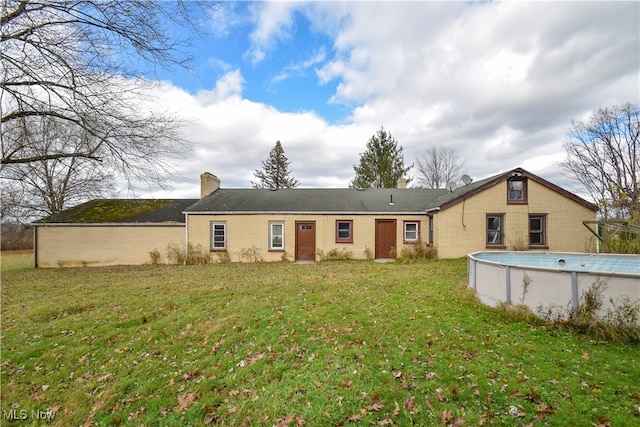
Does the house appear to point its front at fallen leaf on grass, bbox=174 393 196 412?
yes

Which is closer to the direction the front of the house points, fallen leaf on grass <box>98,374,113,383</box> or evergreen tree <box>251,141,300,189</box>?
the fallen leaf on grass

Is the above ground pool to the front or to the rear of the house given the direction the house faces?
to the front

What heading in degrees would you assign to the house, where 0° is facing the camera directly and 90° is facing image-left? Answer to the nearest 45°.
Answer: approximately 0°

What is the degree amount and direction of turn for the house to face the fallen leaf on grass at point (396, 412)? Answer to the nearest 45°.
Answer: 0° — it already faces it

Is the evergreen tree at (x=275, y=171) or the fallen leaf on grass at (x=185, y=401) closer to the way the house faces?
the fallen leaf on grass

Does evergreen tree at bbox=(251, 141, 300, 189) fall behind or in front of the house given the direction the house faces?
behind

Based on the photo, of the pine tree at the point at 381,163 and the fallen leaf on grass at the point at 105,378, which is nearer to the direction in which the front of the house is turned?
the fallen leaf on grass

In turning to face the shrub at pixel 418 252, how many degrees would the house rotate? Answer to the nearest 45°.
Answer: approximately 90° to its left

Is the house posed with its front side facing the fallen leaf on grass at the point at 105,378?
yes

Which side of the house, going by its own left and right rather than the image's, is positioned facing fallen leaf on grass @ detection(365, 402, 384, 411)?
front

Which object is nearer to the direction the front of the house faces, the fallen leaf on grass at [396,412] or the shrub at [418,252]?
the fallen leaf on grass

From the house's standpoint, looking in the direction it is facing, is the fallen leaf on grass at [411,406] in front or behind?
in front
